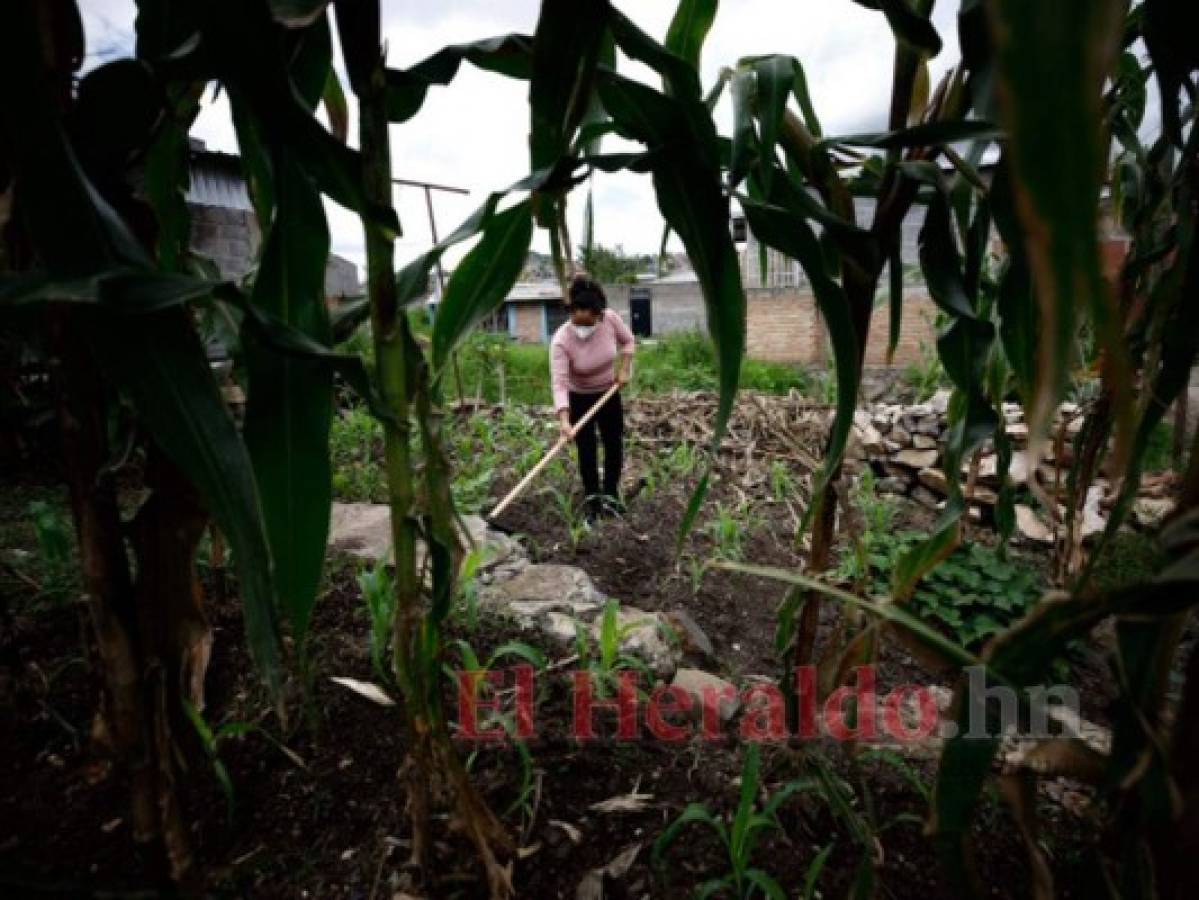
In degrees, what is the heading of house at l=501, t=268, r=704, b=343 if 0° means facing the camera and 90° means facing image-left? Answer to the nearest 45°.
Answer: approximately 0°

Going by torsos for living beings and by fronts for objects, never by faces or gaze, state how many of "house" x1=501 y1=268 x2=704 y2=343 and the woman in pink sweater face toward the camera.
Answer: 2

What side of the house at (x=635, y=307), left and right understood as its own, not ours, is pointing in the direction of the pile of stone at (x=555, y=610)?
front

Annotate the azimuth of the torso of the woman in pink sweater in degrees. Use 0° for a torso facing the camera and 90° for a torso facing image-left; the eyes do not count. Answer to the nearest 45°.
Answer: approximately 0°

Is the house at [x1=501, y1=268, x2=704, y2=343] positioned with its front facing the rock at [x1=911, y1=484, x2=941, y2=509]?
yes

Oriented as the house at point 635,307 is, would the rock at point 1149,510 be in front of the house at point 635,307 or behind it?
in front

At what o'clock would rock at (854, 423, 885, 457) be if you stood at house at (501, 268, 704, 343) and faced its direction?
The rock is roughly at 12 o'clock from the house.

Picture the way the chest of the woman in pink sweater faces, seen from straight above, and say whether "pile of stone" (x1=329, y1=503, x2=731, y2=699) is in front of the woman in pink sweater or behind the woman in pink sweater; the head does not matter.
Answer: in front

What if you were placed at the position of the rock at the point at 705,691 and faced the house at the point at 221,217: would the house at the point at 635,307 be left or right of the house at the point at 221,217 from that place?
right

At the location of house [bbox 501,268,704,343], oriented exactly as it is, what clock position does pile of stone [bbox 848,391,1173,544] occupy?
The pile of stone is roughly at 12 o'clock from the house.
